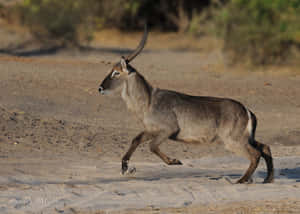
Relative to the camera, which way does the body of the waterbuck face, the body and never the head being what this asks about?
to the viewer's left
